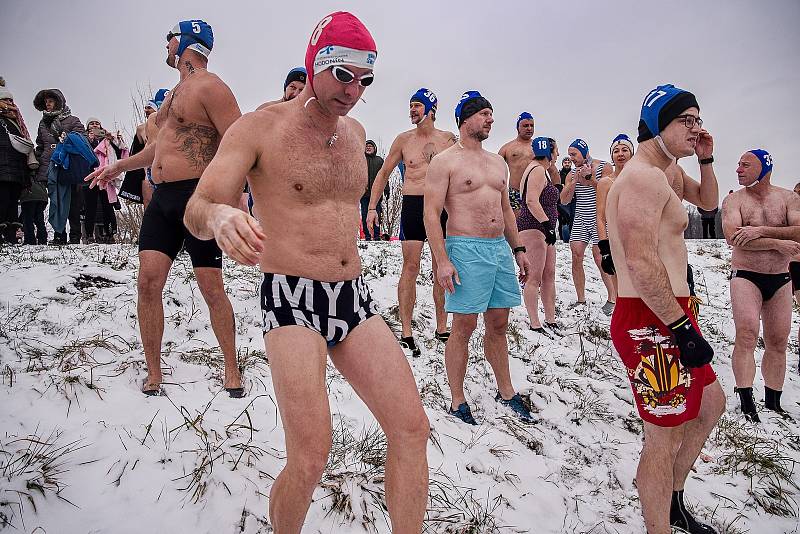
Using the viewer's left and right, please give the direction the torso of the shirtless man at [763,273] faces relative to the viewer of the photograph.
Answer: facing the viewer

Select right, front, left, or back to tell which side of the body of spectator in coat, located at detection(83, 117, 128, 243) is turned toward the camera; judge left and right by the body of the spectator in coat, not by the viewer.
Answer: front

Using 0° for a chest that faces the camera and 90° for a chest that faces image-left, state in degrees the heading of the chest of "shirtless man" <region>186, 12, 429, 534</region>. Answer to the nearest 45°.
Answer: approximately 315°

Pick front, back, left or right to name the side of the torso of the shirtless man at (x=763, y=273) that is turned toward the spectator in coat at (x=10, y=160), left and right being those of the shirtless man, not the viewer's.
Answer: right

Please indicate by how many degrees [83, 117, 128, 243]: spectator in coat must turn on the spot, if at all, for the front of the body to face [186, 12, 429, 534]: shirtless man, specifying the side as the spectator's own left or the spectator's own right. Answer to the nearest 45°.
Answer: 0° — they already face them

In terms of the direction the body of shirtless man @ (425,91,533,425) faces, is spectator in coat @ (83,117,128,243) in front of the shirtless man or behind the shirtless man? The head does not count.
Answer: behind

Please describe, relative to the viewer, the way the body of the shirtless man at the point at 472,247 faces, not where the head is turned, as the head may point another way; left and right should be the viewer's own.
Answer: facing the viewer and to the right of the viewer

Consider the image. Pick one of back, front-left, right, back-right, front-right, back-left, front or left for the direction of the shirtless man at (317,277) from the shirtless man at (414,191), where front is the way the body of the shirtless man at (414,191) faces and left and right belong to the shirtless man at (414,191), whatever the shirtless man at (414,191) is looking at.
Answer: front

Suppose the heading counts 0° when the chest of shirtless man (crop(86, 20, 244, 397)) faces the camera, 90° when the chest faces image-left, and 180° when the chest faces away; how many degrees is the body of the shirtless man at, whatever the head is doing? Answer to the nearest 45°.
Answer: approximately 45°

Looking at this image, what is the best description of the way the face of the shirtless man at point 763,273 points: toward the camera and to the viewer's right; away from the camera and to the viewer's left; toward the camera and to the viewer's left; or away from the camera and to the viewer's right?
toward the camera and to the viewer's left

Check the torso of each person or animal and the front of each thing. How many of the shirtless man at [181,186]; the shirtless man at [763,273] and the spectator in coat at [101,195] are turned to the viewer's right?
0

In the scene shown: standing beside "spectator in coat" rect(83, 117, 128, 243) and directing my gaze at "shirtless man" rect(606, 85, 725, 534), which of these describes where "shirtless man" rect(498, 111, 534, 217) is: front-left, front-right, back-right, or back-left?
front-left
